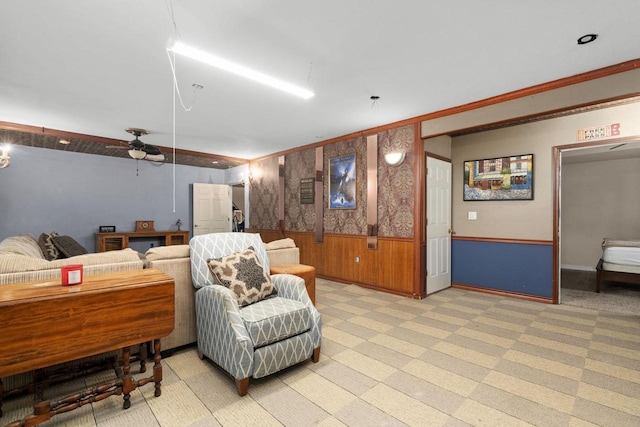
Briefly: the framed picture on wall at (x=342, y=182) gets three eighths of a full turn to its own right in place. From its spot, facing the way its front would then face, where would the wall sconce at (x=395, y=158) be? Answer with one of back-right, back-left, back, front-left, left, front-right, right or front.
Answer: back-right

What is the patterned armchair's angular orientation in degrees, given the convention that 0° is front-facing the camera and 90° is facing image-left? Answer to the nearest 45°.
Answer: approximately 315°

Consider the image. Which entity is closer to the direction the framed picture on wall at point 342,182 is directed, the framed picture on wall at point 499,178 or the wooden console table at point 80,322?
the wooden console table

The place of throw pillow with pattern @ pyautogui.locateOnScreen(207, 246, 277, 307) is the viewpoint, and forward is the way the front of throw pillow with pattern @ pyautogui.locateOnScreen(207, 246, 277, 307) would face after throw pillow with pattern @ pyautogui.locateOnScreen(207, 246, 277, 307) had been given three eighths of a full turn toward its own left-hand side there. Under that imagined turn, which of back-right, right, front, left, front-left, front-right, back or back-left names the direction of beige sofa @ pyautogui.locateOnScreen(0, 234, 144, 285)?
left

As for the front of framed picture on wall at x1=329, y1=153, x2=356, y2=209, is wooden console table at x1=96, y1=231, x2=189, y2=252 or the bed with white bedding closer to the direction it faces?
the wooden console table

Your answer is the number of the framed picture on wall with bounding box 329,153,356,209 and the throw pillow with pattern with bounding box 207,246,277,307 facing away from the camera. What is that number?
0

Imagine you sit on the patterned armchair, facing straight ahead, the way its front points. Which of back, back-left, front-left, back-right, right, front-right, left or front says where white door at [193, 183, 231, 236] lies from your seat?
back-left

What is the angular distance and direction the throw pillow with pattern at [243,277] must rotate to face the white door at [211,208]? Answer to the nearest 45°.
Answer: approximately 135° to its left

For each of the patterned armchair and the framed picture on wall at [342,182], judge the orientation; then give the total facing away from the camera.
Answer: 0

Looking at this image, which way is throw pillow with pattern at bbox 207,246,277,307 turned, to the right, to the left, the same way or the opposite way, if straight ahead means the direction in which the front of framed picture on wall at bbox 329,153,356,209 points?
to the left

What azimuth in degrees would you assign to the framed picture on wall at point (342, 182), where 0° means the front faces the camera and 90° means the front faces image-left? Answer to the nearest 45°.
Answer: approximately 45°

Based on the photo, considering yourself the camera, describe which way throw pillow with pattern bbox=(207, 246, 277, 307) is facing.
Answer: facing the viewer and to the right of the viewer

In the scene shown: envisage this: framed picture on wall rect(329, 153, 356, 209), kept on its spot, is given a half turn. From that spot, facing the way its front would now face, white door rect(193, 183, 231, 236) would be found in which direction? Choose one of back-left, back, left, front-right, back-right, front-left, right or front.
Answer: left
